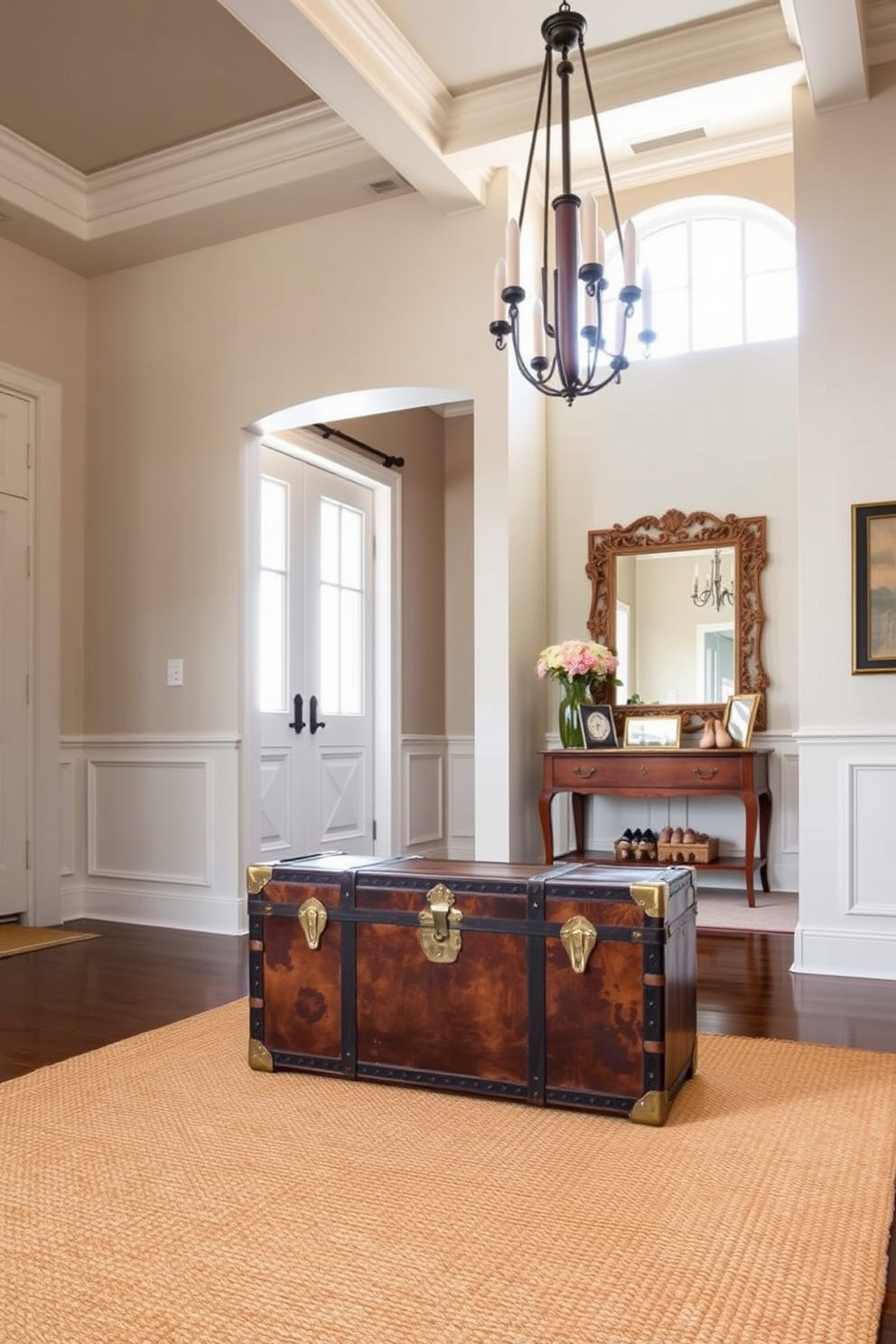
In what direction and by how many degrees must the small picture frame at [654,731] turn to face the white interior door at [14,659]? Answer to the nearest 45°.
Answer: approximately 90° to its right

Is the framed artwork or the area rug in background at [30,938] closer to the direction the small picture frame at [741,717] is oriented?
the area rug in background

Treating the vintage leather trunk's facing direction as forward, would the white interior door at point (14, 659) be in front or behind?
behind

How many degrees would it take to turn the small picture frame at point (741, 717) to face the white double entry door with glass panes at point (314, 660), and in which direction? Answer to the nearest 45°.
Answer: approximately 45° to its right

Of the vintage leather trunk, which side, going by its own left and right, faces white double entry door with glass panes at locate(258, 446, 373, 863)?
back
